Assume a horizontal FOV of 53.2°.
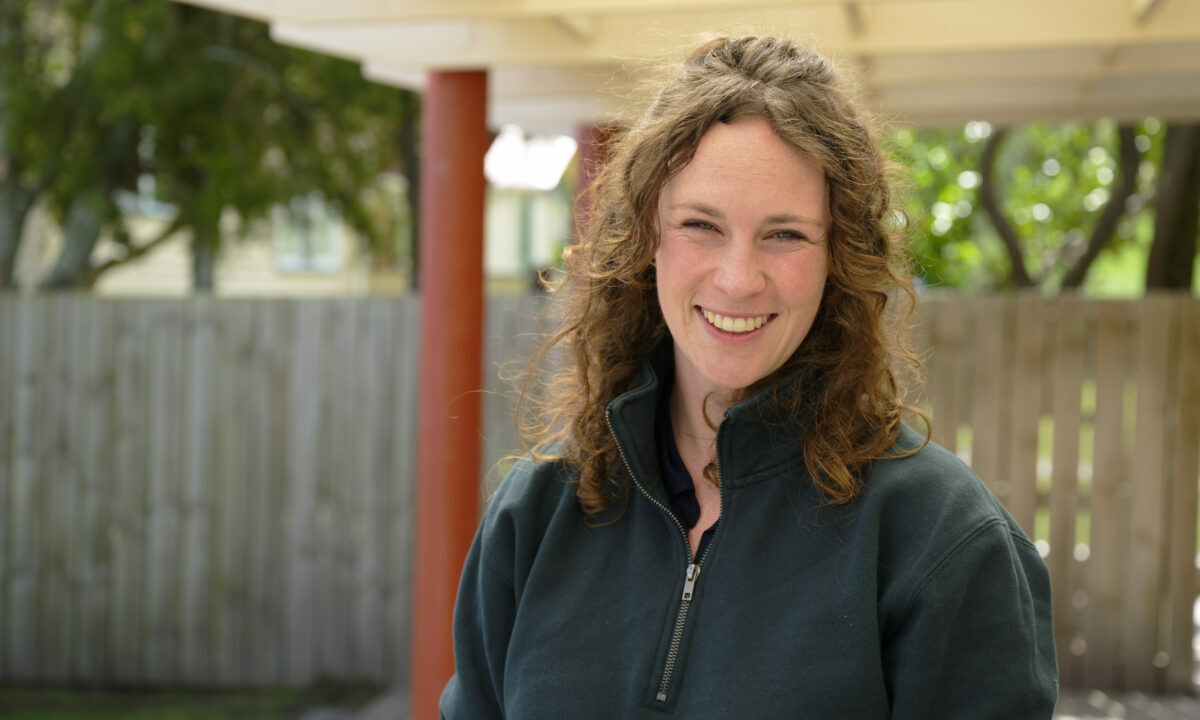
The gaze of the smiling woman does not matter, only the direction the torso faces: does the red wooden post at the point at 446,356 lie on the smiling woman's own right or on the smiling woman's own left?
on the smiling woman's own right

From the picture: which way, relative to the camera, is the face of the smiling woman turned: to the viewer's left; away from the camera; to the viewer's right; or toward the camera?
toward the camera

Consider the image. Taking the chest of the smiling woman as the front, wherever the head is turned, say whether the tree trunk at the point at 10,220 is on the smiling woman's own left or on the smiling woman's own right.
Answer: on the smiling woman's own right

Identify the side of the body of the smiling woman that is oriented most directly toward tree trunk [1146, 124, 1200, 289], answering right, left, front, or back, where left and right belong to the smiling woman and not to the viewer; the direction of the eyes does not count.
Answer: back

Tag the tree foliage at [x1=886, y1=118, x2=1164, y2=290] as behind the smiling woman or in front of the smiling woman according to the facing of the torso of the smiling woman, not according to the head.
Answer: behind

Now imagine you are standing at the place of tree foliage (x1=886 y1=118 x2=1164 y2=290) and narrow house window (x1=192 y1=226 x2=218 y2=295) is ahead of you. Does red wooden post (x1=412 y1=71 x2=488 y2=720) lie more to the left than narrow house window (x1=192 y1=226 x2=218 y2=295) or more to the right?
left

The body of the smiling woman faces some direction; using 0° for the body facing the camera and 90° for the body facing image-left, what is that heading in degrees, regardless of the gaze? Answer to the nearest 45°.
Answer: approximately 45°
